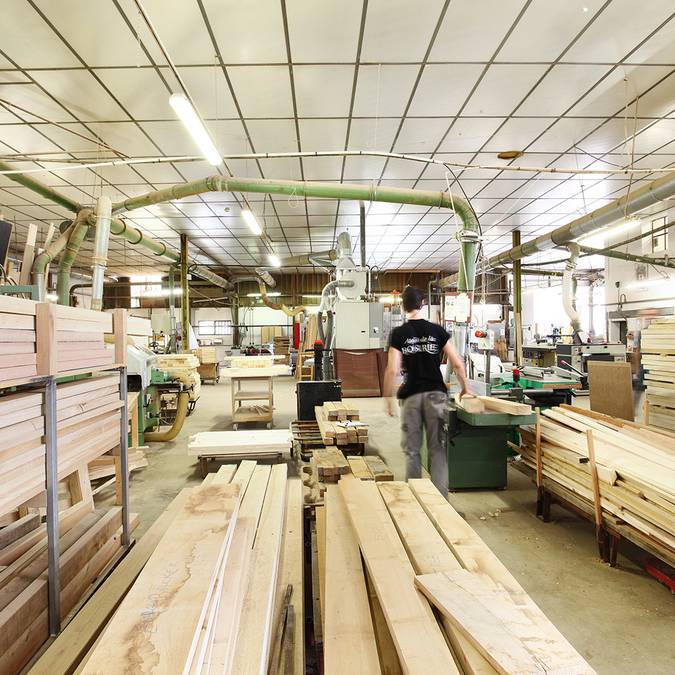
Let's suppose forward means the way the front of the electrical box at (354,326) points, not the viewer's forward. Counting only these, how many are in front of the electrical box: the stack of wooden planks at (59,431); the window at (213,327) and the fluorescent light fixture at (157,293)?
1

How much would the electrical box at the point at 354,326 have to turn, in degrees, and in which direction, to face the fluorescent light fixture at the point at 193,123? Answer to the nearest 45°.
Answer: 0° — it already faces it

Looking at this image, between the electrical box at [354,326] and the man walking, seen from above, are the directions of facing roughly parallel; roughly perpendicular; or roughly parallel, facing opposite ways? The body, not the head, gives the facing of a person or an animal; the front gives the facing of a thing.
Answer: roughly parallel, facing opposite ways

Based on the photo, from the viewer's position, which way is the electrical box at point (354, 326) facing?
facing the viewer

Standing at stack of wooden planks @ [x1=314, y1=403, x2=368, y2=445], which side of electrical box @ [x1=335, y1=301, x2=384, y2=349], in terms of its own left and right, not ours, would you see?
front

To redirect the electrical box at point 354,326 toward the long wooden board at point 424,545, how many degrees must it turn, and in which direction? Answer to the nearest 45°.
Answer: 0° — it already faces it

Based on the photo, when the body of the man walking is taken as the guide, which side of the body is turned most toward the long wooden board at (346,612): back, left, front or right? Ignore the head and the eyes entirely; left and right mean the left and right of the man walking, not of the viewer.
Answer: back

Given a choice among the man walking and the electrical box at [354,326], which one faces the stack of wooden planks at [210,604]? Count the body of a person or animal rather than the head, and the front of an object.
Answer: the electrical box

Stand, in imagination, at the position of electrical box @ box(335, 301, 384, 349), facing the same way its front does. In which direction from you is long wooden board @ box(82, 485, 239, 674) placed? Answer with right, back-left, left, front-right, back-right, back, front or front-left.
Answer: front

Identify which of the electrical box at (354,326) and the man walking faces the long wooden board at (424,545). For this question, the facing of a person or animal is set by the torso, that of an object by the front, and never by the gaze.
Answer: the electrical box

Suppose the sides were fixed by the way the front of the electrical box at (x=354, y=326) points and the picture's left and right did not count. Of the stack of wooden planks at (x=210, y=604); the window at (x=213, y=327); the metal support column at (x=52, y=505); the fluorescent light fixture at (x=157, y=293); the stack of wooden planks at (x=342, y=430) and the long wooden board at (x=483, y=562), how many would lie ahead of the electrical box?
4

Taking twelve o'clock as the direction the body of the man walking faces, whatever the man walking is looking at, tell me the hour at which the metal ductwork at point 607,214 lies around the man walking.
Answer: The metal ductwork is roughly at 1 o'clock from the man walking.

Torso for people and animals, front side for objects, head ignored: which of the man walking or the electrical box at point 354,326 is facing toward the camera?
the electrical box

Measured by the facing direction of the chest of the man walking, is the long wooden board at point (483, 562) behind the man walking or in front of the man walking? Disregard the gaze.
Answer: behind

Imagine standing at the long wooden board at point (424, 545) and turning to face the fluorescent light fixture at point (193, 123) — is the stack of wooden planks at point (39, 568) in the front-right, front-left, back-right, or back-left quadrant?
front-left

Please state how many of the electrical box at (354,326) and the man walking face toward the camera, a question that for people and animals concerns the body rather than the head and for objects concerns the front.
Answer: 1

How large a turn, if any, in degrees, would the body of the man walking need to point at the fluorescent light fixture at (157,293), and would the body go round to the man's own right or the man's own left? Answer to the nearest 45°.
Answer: approximately 45° to the man's own left

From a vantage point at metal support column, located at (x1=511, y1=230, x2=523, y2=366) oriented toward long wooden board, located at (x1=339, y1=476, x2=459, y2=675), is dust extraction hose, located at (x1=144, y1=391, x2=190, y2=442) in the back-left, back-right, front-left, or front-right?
front-right

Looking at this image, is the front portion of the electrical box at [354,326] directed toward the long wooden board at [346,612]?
yes

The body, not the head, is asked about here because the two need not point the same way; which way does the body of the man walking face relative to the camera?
away from the camera
